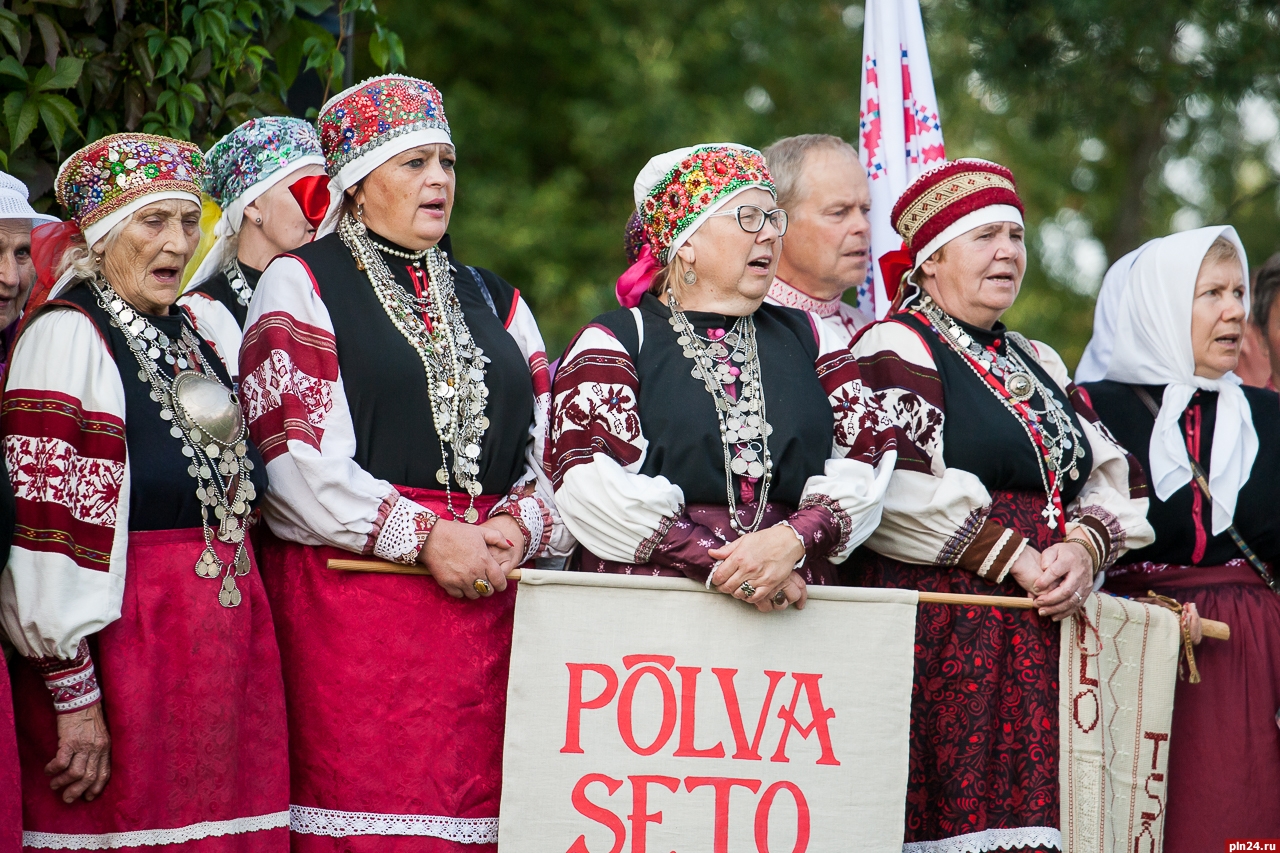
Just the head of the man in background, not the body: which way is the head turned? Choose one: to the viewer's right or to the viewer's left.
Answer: to the viewer's right

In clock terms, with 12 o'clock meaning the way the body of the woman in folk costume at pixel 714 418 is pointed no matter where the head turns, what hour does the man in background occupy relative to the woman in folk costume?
The man in background is roughly at 8 o'clock from the woman in folk costume.

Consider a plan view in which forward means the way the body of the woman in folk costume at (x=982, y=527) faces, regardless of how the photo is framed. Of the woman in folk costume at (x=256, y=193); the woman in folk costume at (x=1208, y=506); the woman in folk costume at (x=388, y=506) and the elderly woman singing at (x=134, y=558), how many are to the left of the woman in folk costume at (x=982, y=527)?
1

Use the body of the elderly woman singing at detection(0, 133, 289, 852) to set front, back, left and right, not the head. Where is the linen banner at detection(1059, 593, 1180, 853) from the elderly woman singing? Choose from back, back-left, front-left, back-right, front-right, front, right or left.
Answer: front-left

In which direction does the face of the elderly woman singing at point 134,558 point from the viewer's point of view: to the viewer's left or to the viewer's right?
to the viewer's right

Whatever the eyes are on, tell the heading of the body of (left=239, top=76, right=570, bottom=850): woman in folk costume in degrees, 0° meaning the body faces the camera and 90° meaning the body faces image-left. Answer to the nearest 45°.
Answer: approximately 315°

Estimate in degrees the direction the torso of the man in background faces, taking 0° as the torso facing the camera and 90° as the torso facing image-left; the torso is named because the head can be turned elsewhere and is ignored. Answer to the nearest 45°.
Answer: approximately 315°
